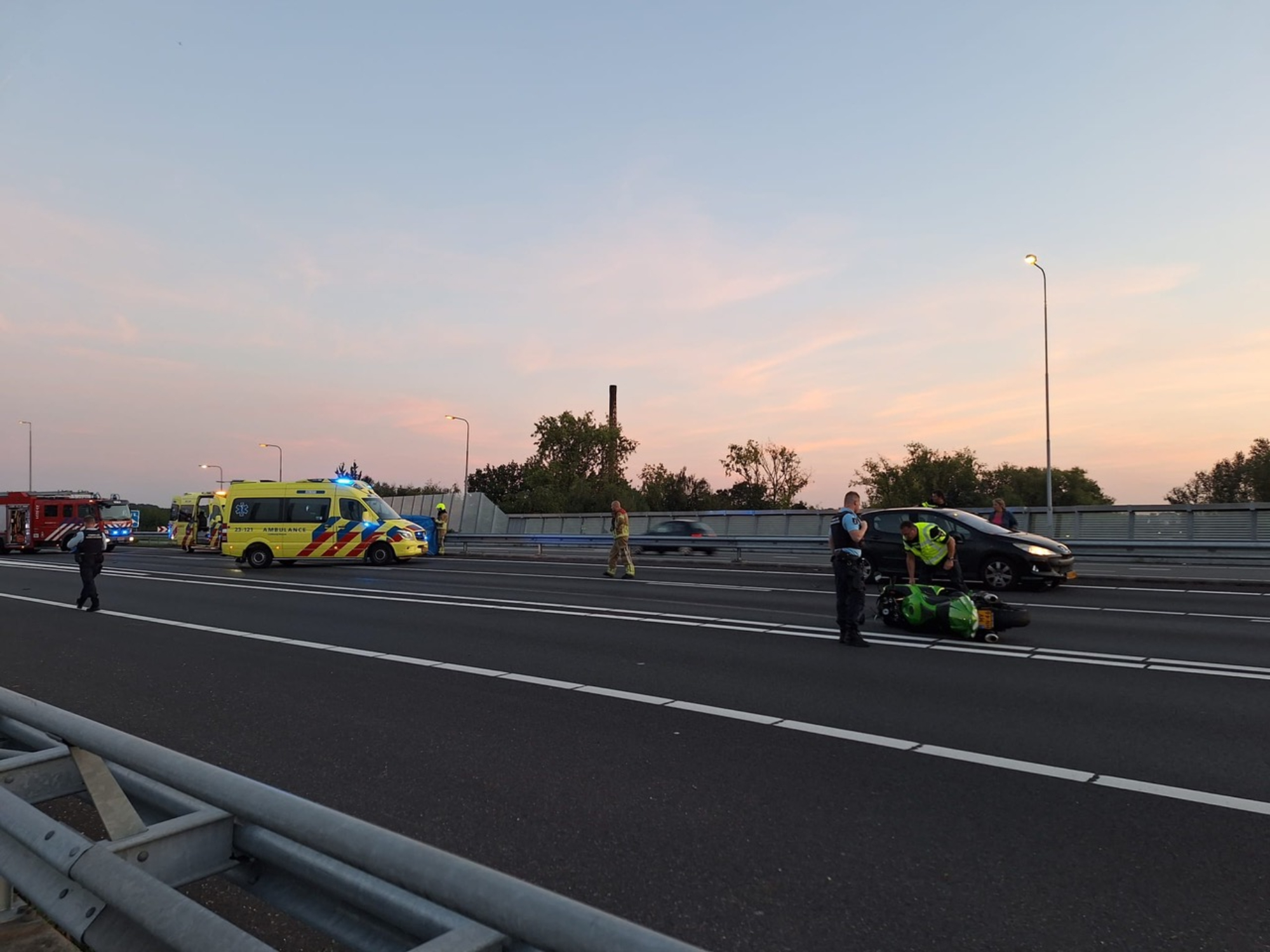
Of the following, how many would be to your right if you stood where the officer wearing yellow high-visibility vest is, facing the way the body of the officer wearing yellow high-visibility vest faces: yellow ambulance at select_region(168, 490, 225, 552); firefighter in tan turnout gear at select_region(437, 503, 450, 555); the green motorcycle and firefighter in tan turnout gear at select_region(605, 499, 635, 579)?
3

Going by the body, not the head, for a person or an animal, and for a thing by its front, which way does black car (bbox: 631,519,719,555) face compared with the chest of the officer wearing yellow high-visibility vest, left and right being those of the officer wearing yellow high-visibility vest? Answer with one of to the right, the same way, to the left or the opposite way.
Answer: to the right

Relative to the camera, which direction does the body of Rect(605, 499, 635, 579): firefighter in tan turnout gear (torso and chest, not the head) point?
to the viewer's left

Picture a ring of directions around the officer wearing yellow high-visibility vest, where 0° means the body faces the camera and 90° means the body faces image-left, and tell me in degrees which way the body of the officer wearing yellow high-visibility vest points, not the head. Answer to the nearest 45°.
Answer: approximately 45°

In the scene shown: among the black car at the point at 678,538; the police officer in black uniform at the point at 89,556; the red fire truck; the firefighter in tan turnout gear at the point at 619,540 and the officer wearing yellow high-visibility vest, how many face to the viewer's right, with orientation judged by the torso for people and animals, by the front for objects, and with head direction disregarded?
1

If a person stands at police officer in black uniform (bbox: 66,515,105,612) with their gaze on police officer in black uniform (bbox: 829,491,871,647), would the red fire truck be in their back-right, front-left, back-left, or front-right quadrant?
back-left

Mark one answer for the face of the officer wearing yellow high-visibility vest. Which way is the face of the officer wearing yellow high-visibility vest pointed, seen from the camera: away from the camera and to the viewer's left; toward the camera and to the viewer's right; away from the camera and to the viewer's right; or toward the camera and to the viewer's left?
toward the camera and to the viewer's left

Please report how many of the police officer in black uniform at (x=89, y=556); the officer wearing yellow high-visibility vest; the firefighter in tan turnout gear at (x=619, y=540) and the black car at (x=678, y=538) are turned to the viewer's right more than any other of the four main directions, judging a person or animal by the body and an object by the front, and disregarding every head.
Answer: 0

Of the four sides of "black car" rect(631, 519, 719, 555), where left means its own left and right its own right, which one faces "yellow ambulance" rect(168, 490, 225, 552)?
front

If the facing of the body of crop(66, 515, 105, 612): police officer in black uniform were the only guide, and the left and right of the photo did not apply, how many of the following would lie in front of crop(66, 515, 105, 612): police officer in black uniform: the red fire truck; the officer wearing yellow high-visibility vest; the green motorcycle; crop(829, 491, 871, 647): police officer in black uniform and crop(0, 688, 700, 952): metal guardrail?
1
